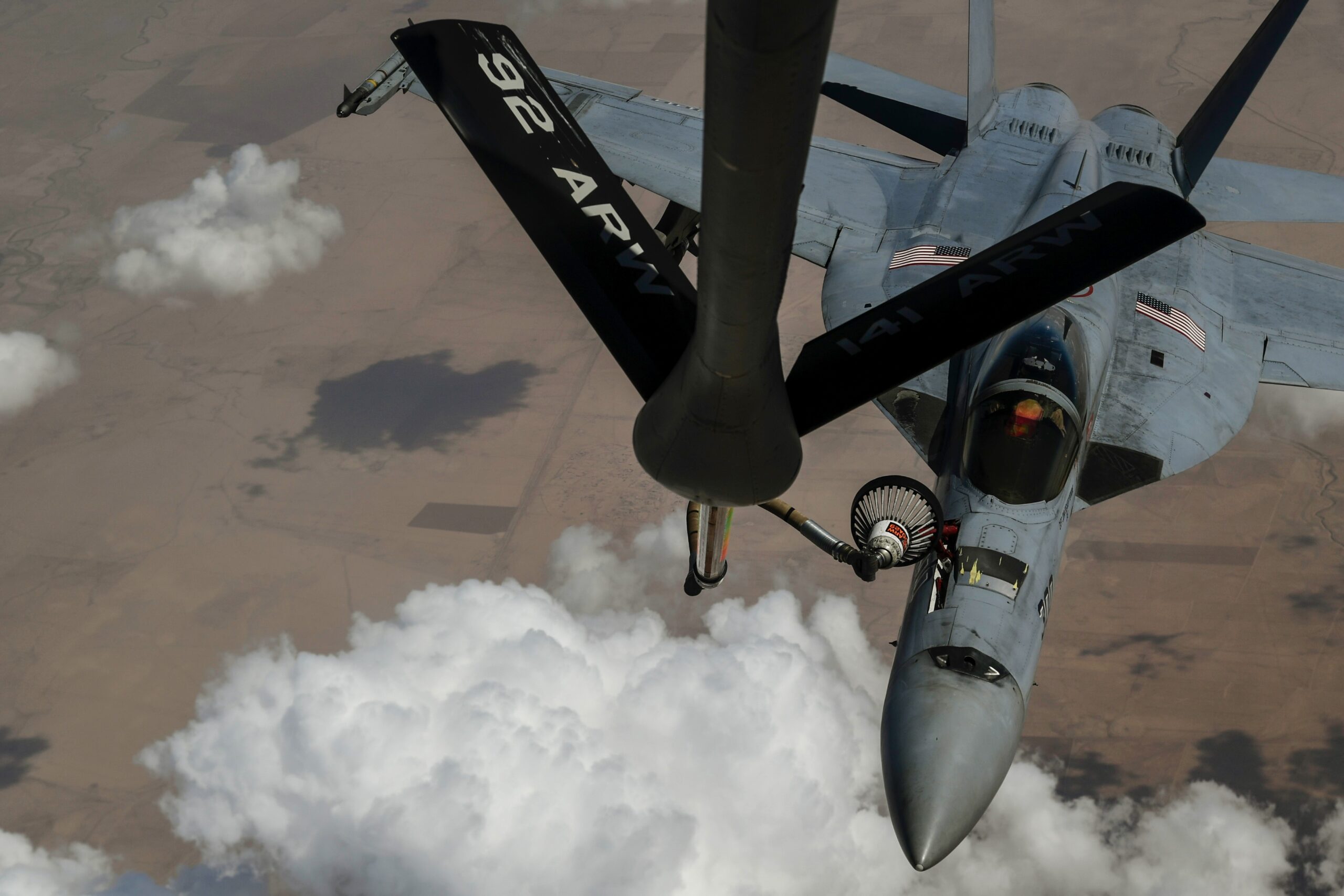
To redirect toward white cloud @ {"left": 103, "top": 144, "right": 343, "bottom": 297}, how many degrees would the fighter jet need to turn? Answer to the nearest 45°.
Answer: approximately 135° to its right

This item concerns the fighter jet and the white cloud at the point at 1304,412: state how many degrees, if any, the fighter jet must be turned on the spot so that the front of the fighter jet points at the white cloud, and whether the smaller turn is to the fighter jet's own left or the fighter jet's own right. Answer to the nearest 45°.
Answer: approximately 135° to the fighter jet's own left

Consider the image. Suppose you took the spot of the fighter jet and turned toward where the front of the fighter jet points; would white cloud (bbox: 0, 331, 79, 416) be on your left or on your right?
on your right

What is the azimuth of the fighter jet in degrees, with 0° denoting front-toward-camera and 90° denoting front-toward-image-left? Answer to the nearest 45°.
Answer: approximately 0°
